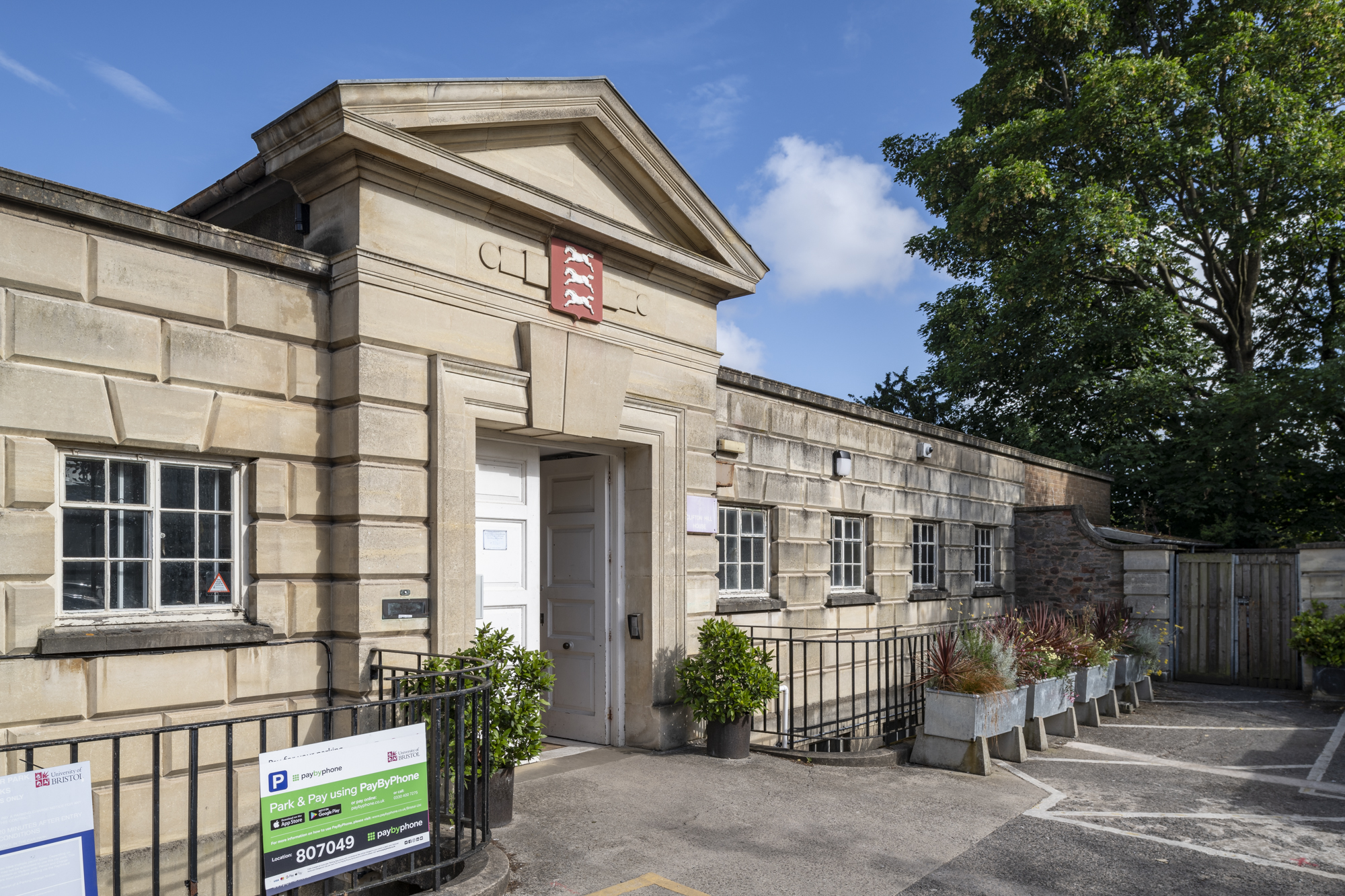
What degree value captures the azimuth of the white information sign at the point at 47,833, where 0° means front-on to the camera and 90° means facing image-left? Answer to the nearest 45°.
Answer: approximately 0°

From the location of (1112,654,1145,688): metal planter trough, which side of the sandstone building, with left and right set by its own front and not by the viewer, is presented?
left

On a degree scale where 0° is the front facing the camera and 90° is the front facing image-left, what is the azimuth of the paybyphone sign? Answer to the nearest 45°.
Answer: approximately 315°
